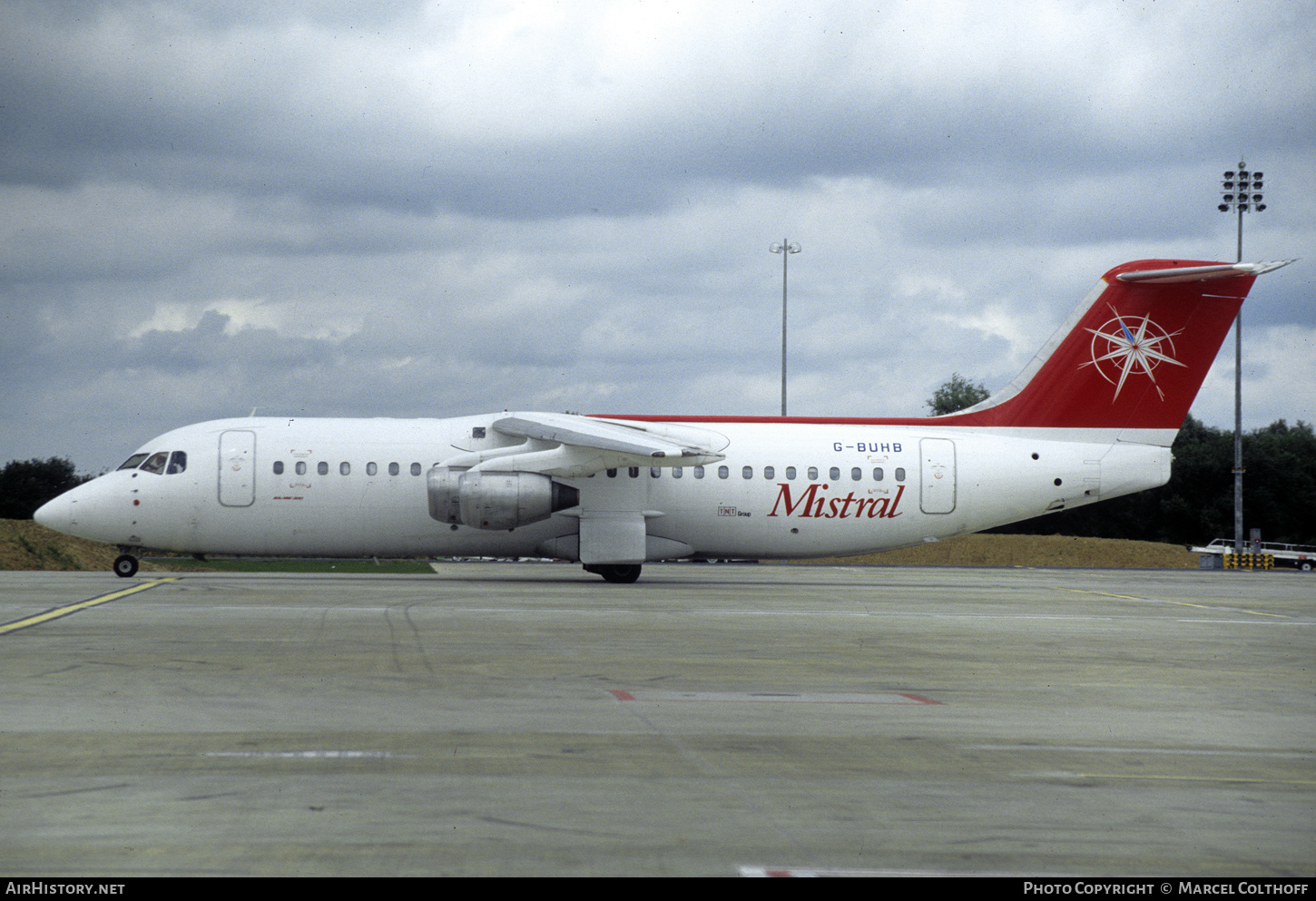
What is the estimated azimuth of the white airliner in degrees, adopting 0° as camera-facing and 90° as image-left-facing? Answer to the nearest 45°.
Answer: approximately 90°

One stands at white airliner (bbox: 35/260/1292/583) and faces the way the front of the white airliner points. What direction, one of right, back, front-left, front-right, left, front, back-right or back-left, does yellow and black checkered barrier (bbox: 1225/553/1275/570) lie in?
back-right
